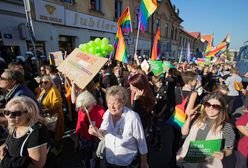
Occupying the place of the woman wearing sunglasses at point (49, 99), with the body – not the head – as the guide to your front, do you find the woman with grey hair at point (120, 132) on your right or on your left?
on your left

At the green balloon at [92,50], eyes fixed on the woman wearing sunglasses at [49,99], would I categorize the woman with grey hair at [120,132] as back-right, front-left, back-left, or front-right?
front-left

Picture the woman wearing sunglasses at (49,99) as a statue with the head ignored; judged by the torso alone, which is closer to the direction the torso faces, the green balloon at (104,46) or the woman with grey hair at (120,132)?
the woman with grey hair

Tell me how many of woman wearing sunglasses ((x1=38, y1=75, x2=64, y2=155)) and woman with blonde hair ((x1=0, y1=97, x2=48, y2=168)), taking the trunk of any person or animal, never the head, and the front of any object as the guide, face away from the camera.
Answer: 0

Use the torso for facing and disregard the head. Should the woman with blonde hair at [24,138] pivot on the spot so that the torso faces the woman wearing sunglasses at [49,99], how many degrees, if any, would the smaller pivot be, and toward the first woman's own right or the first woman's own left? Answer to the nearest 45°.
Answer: approximately 135° to the first woman's own right

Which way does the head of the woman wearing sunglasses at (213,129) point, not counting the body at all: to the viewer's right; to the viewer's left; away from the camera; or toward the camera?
toward the camera

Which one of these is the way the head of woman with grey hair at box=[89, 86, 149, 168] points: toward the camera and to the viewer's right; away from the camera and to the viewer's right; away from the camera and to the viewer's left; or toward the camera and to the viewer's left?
toward the camera and to the viewer's left

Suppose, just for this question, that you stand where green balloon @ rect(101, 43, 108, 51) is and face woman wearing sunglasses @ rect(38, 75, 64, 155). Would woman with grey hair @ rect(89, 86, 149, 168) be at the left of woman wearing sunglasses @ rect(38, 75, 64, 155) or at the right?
left

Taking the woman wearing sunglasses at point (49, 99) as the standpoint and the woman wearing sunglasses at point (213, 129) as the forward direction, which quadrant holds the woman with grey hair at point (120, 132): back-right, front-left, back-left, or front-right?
front-right

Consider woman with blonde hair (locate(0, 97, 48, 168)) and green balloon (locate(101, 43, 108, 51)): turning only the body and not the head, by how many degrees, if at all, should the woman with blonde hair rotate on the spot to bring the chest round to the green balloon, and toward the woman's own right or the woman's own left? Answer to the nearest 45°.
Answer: approximately 180°

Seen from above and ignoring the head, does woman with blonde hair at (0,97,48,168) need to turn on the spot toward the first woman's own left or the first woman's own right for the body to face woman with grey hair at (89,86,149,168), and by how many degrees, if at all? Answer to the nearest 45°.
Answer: approximately 90° to the first woman's own left

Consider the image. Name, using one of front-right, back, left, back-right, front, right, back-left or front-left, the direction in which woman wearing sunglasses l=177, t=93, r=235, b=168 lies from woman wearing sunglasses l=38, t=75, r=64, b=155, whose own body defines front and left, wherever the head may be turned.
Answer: left

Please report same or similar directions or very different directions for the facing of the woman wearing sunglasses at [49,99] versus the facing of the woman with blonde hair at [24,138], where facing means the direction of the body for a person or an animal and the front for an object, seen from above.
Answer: same or similar directions

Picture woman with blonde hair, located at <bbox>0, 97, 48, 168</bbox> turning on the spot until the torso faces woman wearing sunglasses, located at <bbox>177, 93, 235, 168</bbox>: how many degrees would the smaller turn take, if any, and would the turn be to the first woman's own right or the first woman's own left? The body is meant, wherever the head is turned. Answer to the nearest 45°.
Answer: approximately 90° to the first woman's own left

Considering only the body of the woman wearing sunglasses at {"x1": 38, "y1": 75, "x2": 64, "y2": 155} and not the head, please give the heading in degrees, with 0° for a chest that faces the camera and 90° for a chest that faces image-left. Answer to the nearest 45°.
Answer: approximately 45°

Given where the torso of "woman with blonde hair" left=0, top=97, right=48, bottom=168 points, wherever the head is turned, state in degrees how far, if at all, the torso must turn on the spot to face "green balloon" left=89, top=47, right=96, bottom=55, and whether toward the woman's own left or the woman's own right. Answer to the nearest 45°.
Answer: approximately 180°

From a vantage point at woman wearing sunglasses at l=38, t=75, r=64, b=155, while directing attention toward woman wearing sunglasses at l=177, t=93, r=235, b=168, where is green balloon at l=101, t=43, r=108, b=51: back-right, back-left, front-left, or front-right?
back-left
